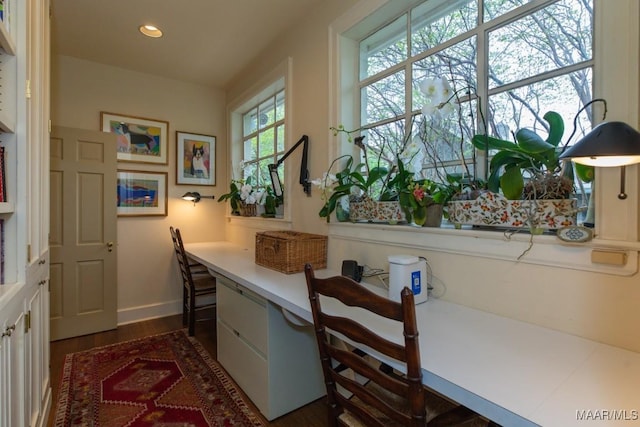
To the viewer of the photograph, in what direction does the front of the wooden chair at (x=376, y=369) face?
facing away from the viewer and to the right of the viewer

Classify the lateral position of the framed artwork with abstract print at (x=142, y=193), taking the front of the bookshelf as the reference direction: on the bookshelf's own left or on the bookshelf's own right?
on the bookshelf's own left

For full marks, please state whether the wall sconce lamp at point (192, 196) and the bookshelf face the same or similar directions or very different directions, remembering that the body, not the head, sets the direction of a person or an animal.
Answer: very different directions

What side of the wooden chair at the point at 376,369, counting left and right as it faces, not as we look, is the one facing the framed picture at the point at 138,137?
left

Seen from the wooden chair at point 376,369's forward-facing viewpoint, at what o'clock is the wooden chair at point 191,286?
the wooden chair at point 191,286 is roughly at 9 o'clock from the wooden chair at point 376,369.

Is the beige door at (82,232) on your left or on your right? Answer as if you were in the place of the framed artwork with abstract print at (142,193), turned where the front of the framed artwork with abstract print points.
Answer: on your right

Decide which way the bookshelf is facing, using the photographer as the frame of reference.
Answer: facing to the right of the viewer
